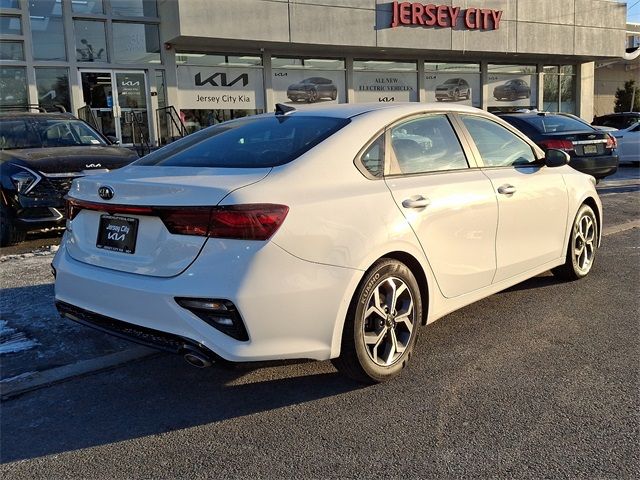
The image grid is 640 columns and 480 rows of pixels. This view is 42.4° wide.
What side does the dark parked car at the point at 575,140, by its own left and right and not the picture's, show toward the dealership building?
front

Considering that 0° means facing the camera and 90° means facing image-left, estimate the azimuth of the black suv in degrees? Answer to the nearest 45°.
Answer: approximately 315°

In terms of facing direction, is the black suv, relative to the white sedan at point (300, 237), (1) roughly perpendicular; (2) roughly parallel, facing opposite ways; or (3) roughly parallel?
roughly perpendicular

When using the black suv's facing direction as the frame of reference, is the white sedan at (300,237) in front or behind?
in front

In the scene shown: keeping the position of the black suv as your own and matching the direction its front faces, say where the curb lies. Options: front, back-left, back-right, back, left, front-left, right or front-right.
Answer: front-right

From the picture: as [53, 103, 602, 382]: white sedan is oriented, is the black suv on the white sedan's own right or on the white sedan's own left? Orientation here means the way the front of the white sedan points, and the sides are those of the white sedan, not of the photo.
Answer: on the white sedan's own left

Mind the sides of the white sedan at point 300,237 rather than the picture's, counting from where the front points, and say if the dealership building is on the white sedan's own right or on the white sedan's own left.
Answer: on the white sedan's own left

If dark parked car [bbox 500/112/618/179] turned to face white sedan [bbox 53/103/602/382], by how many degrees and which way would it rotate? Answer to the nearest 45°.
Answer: approximately 135° to its left

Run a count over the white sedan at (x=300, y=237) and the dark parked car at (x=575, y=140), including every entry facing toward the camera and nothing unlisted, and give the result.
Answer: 0

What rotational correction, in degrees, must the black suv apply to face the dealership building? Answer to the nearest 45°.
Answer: approximately 90° to its left

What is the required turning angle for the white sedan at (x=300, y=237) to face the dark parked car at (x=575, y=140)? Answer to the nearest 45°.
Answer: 0° — it already faces it

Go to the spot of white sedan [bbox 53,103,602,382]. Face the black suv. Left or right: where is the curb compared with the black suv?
left

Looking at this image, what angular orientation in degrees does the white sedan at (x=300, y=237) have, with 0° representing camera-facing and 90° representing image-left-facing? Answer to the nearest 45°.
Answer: approximately 225°

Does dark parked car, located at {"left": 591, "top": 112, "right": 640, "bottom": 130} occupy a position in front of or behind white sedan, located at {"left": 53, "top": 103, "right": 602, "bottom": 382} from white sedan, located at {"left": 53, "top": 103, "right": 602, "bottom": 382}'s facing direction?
in front

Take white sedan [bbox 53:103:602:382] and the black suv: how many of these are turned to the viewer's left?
0

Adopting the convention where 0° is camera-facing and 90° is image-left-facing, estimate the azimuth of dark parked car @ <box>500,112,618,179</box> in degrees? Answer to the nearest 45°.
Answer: approximately 135°
